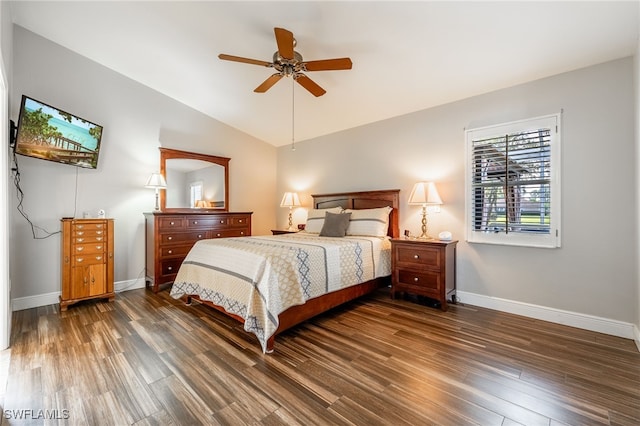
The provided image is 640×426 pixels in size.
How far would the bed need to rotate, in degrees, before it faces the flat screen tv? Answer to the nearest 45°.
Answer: approximately 45° to its right

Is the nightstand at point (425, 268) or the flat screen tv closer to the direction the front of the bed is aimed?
the flat screen tv

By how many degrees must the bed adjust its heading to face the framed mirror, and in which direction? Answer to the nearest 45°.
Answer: approximately 90° to its right

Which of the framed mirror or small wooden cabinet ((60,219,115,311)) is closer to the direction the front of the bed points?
the small wooden cabinet

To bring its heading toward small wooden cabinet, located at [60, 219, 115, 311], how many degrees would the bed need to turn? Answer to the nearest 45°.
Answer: approximately 45° to its right

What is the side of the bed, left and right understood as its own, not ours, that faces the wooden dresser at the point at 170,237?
right

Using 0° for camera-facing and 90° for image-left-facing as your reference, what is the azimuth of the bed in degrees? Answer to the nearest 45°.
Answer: approximately 45°

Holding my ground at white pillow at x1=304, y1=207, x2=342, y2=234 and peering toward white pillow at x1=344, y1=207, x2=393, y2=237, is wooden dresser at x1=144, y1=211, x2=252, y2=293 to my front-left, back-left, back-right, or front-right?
back-right
